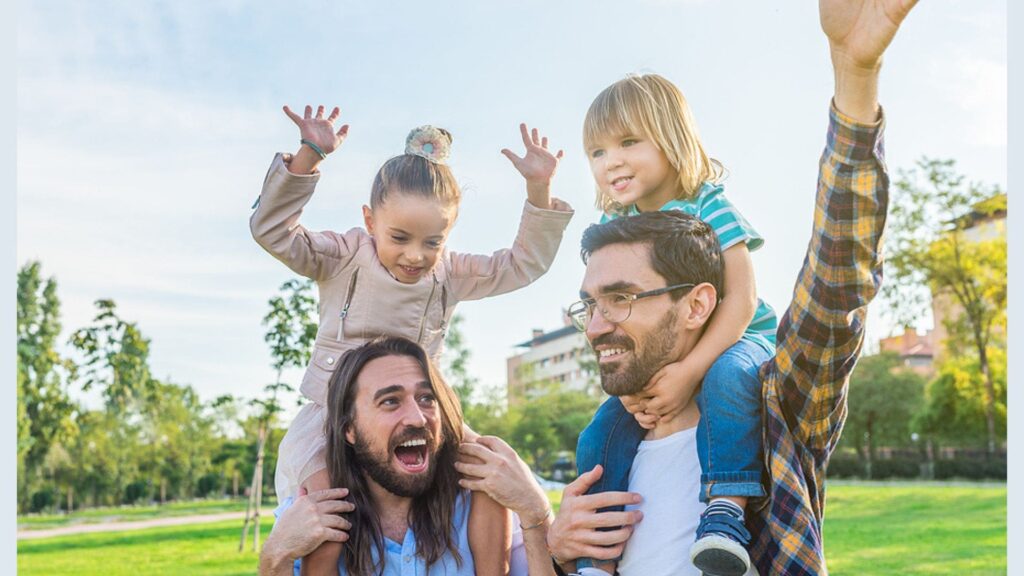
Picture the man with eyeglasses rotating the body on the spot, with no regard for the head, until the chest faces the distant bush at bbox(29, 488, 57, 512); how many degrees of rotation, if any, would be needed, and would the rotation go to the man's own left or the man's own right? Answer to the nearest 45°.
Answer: approximately 90° to the man's own right

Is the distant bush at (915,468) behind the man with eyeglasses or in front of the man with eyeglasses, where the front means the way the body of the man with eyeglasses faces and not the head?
behind

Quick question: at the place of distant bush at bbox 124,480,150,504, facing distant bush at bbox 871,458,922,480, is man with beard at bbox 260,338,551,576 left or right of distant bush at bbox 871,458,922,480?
right

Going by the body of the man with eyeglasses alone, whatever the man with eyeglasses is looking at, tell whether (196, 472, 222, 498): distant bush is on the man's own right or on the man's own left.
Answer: on the man's own right

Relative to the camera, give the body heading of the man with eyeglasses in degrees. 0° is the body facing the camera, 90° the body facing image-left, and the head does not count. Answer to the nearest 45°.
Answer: approximately 45°

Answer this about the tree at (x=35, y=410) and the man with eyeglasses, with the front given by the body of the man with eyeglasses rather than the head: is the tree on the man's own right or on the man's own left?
on the man's own right

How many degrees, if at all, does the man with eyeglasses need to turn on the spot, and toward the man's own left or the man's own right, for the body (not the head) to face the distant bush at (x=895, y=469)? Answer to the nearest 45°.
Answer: approximately 135° to the man's own right

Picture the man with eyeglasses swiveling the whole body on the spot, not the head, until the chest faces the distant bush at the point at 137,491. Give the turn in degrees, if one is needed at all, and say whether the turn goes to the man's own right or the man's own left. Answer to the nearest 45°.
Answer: approximately 90° to the man's own right

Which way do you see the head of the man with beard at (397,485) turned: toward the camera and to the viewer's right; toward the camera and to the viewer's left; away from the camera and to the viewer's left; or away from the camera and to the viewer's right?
toward the camera and to the viewer's right
